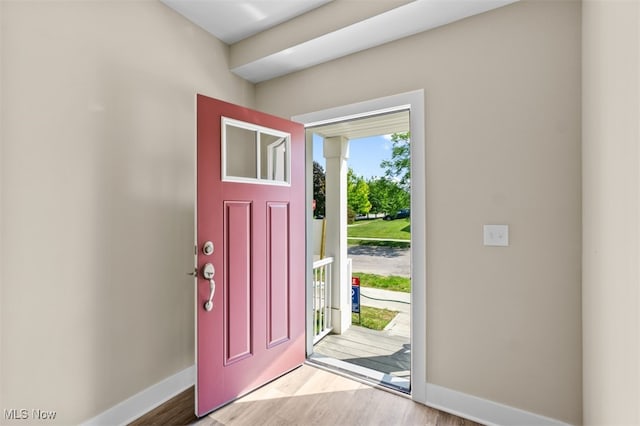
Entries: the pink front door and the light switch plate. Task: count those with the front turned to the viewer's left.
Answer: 0

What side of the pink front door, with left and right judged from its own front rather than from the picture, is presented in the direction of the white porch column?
left

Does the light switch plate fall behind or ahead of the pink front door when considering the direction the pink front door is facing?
ahead

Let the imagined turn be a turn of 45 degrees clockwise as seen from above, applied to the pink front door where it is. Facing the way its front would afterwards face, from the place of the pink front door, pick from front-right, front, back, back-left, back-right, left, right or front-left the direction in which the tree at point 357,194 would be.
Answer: back-left

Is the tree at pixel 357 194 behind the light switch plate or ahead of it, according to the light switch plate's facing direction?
behind

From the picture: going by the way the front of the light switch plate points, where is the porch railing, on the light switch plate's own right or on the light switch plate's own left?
on the light switch plate's own right

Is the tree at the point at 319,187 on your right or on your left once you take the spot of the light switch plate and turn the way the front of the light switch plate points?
on your right

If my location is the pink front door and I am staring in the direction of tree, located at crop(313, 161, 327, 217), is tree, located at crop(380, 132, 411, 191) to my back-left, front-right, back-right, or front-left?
front-right

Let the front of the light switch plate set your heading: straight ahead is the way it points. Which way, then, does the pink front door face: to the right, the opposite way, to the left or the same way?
to the left

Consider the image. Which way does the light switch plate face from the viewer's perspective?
toward the camera

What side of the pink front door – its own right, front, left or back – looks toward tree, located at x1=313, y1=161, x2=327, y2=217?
left
